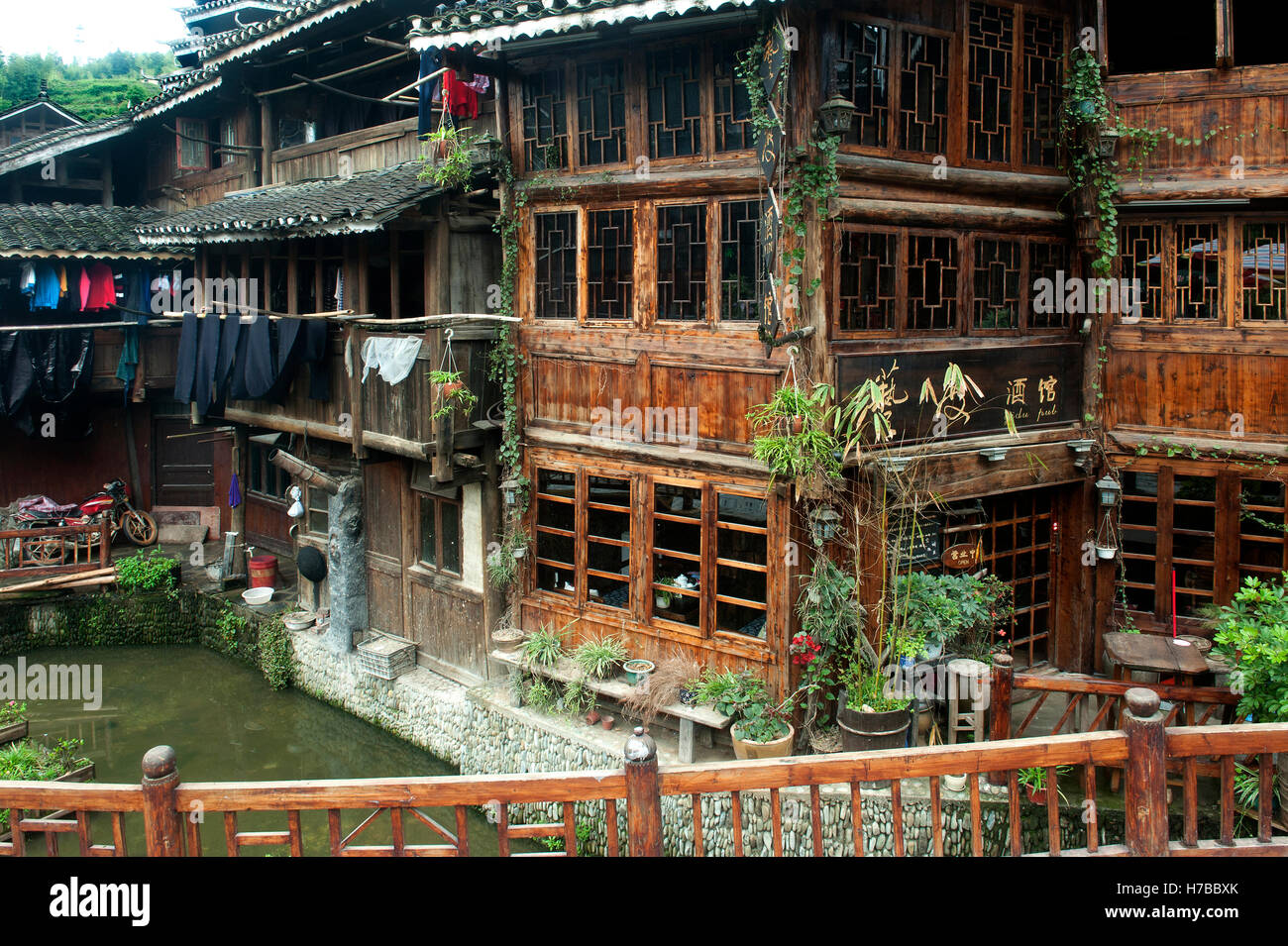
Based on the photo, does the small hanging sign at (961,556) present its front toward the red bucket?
no

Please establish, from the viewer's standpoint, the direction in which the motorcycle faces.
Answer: facing to the right of the viewer

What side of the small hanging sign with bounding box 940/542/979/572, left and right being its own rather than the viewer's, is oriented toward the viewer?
front

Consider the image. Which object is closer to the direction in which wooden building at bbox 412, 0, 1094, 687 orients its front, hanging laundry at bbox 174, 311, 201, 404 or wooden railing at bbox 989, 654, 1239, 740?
the wooden railing

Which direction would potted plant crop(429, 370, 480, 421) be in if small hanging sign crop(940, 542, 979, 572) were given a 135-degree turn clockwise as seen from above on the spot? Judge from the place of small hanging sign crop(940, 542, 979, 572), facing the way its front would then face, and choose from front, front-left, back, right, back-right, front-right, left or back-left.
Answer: front-left

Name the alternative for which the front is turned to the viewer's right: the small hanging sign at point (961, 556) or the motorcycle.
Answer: the motorcycle

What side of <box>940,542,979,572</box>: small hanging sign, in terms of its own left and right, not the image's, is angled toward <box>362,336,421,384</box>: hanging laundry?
right

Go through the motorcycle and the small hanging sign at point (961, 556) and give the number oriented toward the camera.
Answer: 1

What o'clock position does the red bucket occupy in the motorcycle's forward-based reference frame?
The red bucket is roughly at 2 o'clock from the motorcycle.

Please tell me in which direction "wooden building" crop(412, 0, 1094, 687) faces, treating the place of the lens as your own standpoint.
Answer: facing the viewer and to the right of the viewer

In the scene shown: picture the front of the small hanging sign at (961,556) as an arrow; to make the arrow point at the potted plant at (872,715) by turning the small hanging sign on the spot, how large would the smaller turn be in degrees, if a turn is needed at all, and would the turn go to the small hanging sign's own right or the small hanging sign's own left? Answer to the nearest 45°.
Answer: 0° — it already faces it
